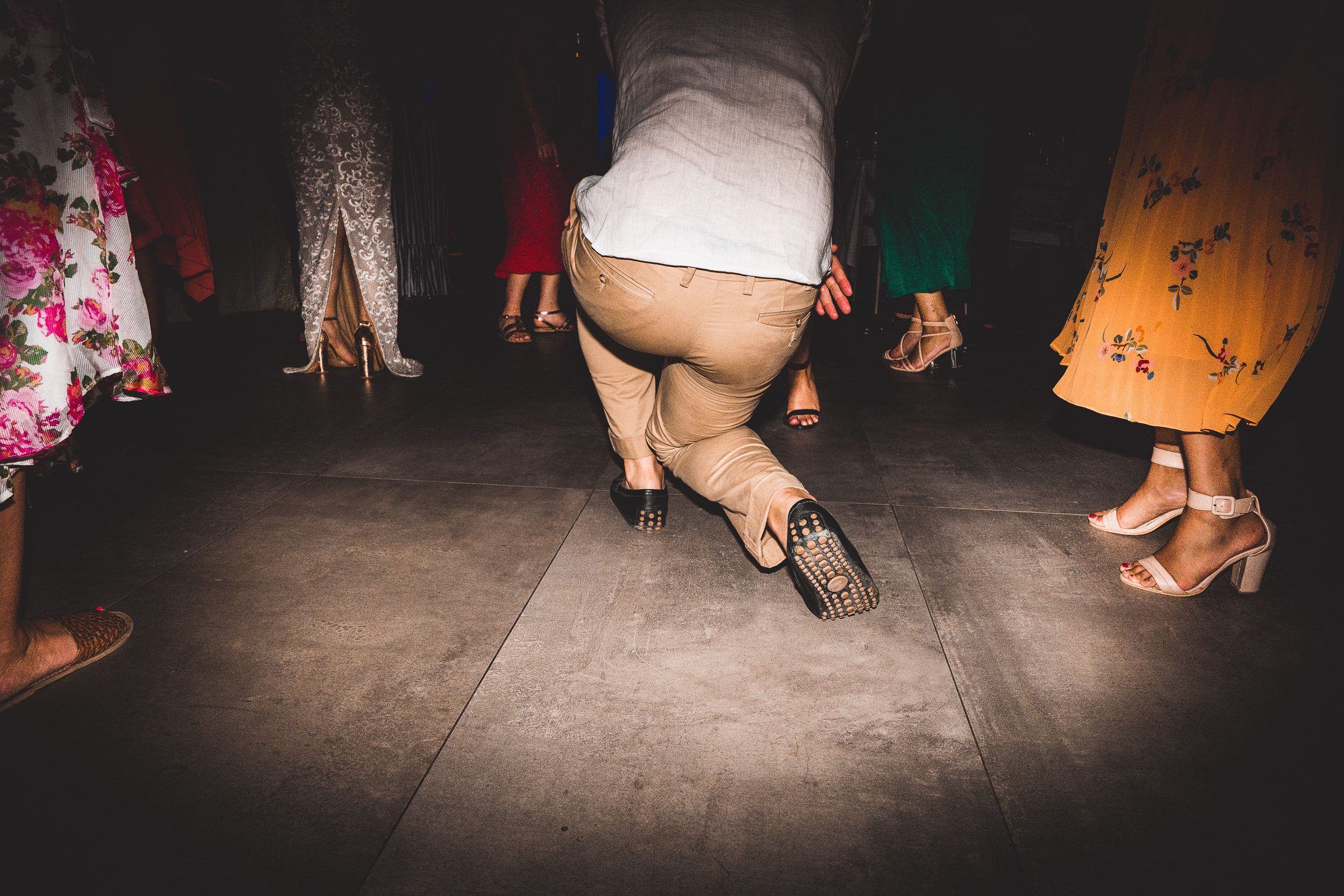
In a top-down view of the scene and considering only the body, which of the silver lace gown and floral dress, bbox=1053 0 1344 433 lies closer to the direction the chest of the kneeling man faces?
the silver lace gown

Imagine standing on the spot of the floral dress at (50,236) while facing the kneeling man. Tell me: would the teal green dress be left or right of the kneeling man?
left

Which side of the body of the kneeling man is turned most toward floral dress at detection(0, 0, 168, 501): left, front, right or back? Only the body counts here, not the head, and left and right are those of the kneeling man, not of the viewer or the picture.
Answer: left

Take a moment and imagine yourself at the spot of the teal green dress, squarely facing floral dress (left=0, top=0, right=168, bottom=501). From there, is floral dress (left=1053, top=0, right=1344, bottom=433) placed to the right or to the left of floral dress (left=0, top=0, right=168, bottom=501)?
left

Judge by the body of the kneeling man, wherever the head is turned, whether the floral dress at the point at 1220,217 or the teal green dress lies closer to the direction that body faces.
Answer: the teal green dress

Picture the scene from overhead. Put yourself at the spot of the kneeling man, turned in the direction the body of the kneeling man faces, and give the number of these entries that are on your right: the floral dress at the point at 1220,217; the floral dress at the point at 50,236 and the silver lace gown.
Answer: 1

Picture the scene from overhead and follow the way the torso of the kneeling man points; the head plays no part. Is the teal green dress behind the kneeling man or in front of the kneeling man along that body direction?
in front

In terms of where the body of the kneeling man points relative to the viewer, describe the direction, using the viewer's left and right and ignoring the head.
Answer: facing away from the viewer

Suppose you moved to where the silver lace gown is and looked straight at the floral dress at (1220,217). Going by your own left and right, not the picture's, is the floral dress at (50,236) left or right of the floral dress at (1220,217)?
right

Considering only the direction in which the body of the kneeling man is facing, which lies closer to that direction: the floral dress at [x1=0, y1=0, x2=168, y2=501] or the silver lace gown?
the silver lace gown

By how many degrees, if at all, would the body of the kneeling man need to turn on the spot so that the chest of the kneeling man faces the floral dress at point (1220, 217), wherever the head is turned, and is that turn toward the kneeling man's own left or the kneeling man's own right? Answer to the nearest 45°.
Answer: approximately 90° to the kneeling man's own right

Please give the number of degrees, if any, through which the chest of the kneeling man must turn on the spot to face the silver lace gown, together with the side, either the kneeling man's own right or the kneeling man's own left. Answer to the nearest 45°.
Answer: approximately 45° to the kneeling man's own left
